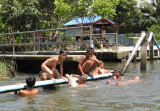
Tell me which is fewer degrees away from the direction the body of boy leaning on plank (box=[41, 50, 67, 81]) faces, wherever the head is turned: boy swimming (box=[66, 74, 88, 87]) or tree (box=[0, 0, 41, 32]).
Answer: the boy swimming

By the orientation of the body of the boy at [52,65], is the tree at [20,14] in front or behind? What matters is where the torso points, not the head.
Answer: behind

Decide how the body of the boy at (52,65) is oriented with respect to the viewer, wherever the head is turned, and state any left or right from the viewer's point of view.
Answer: facing the viewer and to the right of the viewer

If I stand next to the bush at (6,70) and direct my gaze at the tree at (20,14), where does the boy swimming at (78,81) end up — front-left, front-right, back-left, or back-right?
back-right

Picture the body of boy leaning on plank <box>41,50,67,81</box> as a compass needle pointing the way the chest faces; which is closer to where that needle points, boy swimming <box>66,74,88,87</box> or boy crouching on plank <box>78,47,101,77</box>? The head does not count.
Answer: the boy swimming
